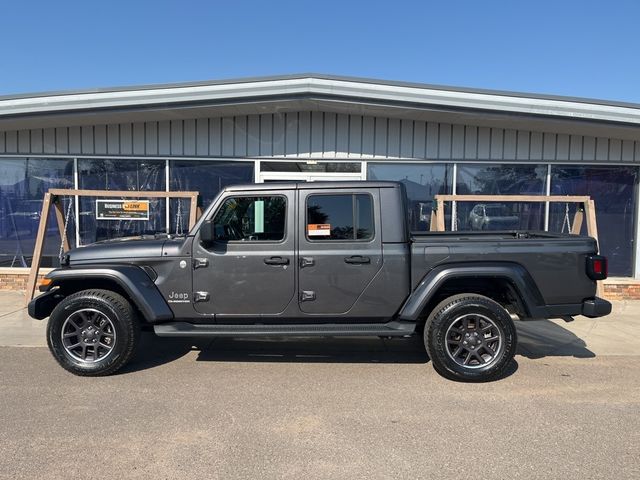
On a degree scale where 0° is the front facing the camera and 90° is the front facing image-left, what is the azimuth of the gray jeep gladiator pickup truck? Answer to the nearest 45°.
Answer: approximately 90°

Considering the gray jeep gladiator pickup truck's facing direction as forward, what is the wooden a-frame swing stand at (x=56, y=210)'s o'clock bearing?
The wooden a-frame swing stand is roughly at 1 o'clock from the gray jeep gladiator pickup truck.
